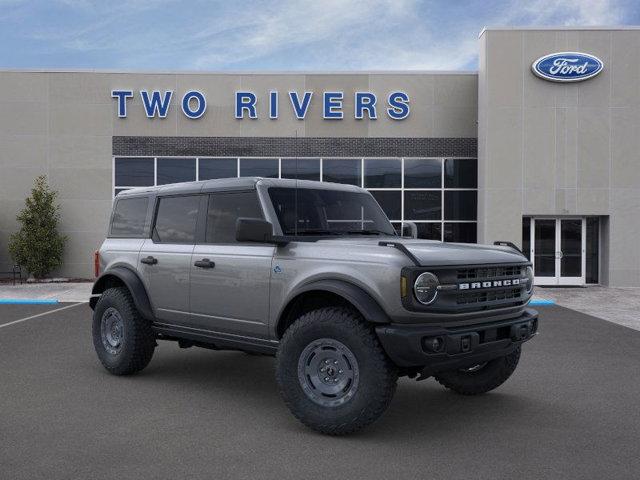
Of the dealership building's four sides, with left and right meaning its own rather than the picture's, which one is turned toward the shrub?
right

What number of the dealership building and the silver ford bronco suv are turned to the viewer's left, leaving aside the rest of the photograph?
0

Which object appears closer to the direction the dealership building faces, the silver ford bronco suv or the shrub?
the silver ford bronco suv

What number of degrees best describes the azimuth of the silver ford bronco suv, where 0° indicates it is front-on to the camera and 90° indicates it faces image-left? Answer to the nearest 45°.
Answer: approximately 315°

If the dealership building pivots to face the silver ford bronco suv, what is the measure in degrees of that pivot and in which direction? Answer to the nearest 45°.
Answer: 0° — it already faces it

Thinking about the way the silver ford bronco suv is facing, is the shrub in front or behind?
behind

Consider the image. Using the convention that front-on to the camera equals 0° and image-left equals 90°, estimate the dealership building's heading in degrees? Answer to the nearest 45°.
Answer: approximately 0°
